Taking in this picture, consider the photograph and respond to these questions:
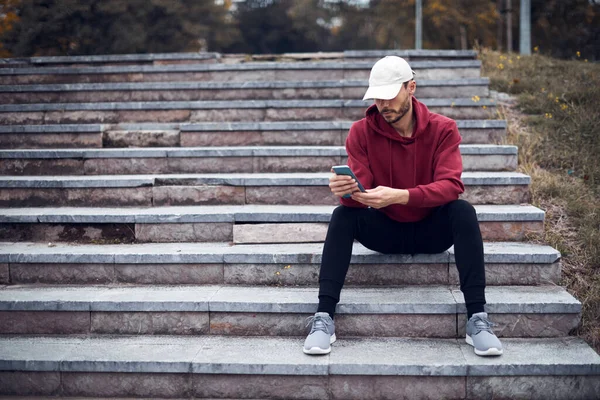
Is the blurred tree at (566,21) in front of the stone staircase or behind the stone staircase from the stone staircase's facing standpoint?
behind

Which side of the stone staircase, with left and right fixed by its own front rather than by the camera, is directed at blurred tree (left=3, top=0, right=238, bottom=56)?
back

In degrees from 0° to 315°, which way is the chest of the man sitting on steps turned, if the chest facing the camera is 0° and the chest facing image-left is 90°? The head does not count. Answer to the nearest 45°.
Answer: approximately 0°

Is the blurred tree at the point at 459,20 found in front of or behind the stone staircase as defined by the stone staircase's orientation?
behind

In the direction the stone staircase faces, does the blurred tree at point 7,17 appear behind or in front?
behind

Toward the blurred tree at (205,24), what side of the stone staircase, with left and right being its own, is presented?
back

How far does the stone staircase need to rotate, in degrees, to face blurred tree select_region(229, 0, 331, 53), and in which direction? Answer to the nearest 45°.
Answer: approximately 180°

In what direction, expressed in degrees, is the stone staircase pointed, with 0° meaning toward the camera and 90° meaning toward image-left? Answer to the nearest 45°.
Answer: approximately 0°
